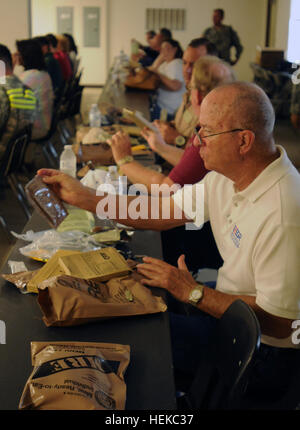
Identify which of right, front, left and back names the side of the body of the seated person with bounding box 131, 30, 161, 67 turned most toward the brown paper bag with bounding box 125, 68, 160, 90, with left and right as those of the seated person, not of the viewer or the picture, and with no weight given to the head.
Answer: left

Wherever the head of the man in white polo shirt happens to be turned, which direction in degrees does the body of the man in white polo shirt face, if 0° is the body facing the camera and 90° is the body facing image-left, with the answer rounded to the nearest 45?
approximately 90°

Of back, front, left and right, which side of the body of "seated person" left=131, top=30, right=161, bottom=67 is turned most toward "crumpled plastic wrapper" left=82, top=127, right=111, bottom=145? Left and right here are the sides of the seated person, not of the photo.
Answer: left

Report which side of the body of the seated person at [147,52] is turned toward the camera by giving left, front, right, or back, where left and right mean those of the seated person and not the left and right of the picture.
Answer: left

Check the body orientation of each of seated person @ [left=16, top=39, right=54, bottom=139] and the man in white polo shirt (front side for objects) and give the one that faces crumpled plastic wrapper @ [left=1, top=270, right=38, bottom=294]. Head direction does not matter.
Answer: the man in white polo shirt

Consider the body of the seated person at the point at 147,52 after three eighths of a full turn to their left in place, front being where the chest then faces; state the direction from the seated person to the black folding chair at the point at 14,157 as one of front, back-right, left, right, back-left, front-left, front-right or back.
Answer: front-right

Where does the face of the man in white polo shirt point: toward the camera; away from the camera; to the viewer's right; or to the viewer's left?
to the viewer's left

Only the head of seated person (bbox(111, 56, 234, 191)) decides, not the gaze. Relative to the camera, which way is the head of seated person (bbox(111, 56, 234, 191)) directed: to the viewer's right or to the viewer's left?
to the viewer's left

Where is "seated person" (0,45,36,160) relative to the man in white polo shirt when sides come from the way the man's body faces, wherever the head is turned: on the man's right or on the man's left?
on the man's right

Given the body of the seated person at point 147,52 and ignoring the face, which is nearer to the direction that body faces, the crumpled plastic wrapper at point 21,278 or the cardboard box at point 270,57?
the crumpled plastic wrapper

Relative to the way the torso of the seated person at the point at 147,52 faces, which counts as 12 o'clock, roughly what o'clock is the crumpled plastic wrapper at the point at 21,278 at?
The crumpled plastic wrapper is roughly at 9 o'clock from the seated person.

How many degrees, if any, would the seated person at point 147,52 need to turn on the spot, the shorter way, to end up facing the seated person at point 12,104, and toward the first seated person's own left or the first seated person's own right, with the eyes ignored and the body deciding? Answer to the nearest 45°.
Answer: approximately 90° to the first seated person's own left

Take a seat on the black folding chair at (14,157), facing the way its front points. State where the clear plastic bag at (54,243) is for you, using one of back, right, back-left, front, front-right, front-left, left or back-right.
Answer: back-left
